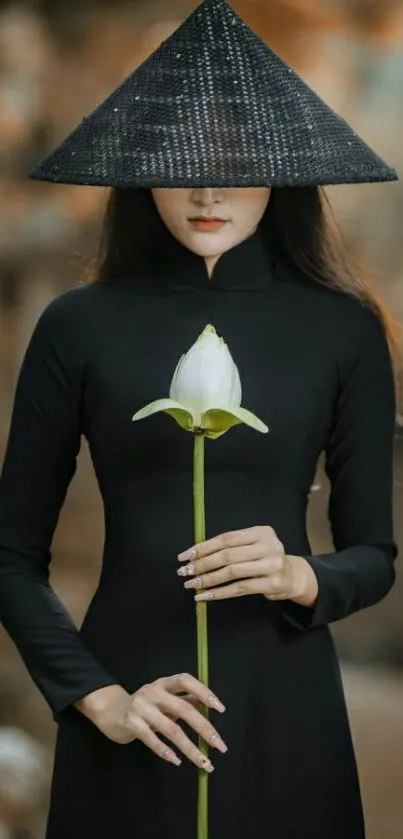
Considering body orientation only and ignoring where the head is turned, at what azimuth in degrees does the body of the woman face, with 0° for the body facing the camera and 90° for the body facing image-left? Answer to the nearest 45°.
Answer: approximately 0°
